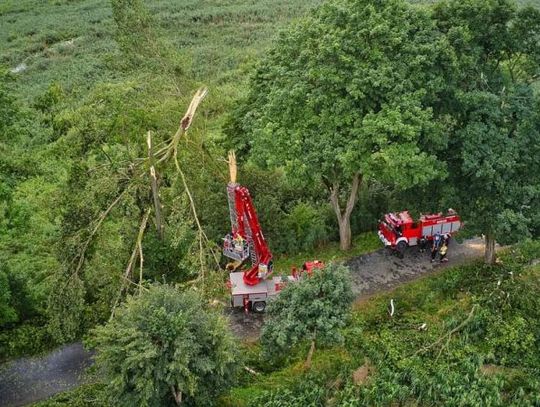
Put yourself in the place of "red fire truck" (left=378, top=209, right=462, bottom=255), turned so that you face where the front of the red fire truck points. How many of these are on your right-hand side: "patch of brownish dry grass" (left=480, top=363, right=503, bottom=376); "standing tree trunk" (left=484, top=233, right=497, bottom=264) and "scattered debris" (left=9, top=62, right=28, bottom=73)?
1

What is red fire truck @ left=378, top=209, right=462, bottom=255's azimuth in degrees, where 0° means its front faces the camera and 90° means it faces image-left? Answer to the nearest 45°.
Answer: approximately 45°

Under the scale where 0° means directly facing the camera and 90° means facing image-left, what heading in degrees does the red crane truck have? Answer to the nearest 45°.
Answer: approximately 225°

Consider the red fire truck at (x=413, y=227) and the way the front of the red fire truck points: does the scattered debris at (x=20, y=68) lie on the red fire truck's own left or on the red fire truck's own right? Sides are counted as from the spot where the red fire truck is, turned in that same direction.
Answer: on the red fire truck's own right

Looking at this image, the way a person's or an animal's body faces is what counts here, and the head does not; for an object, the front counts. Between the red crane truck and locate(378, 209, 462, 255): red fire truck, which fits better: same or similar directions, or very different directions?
very different directions
